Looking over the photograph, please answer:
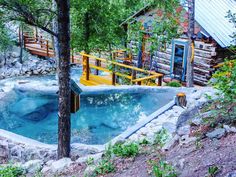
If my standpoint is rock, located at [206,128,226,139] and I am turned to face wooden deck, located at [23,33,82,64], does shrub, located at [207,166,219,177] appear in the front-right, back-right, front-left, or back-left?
back-left

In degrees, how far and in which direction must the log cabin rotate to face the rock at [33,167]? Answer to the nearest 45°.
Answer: approximately 45° to its left

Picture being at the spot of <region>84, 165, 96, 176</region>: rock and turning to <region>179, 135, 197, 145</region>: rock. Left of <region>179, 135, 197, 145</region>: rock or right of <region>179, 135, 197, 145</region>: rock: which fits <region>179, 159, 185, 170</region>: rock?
right

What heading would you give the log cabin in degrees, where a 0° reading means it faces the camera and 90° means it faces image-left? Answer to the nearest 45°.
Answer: approximately 45°

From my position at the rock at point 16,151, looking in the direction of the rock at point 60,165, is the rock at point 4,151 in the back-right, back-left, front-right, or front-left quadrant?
back-right

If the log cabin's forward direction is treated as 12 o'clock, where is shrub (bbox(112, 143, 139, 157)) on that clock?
The shrub is roughly at 11 o'clock from the log cabin.

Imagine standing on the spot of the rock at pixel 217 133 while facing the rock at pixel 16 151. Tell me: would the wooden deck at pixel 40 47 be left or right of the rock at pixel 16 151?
right
